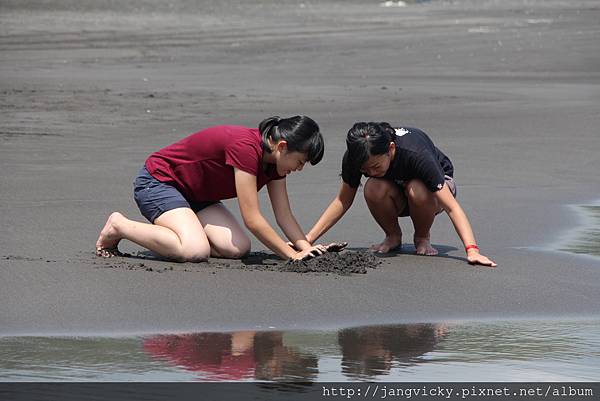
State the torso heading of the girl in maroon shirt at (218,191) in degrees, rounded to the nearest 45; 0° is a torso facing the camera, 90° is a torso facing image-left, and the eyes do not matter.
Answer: approximately 270°

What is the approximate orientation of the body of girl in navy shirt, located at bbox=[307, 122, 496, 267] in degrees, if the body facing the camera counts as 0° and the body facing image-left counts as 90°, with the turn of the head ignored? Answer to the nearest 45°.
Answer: approximately 45°

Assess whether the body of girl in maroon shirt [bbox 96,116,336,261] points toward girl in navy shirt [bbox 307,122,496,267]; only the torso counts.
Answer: yes

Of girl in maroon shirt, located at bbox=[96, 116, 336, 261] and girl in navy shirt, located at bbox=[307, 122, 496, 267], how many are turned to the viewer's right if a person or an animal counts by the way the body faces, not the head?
1

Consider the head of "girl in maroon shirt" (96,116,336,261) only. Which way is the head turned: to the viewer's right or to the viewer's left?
to the viewer's right

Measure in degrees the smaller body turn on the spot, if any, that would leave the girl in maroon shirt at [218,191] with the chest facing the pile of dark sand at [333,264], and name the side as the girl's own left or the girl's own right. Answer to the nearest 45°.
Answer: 0° — they already face it
